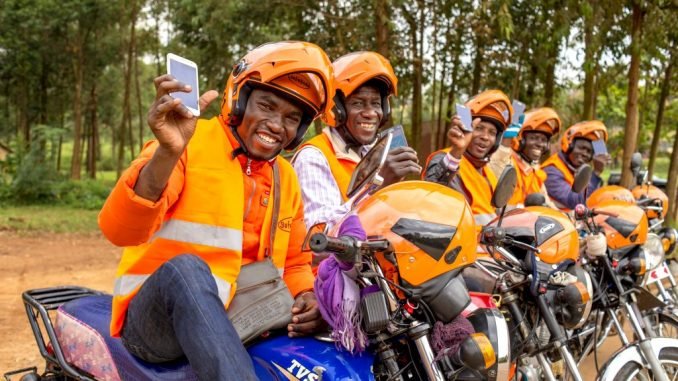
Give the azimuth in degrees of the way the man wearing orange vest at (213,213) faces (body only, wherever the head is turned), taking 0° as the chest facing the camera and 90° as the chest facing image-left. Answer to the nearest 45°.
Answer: approximately 315°

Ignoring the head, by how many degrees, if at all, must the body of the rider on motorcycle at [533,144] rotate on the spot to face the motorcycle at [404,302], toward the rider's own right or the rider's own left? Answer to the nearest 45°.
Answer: approximately 45° to the rider's own right

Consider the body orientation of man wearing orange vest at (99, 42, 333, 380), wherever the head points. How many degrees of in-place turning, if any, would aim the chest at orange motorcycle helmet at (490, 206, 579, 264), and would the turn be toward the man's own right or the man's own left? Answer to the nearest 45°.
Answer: approximately 90° to the man's own left

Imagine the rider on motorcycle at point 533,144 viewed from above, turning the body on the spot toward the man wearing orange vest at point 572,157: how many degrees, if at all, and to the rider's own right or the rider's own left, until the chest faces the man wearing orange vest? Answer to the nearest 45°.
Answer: approximately 90° to the rider's own left

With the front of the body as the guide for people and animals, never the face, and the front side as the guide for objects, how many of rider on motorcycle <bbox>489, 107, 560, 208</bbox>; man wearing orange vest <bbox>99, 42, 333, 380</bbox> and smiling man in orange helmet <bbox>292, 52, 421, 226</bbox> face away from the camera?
0

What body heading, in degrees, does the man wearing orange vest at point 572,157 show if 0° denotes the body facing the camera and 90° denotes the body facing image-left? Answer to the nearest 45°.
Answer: approximately 315°

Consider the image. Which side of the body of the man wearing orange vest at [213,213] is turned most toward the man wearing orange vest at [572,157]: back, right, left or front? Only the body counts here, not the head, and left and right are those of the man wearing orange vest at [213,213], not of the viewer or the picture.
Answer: left

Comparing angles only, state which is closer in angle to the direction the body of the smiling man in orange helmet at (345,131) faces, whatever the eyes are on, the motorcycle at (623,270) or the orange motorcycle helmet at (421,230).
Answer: the orange motorcycle helmet

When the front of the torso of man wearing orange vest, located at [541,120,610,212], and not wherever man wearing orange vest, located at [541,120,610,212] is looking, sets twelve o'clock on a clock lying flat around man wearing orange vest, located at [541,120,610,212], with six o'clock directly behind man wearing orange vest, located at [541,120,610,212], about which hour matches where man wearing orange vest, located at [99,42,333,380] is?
man wearing orange vest, located at [99,42,333,380] is roughly at 2 o'clock from man wearing orange vest, located at [541,120,610,212].
